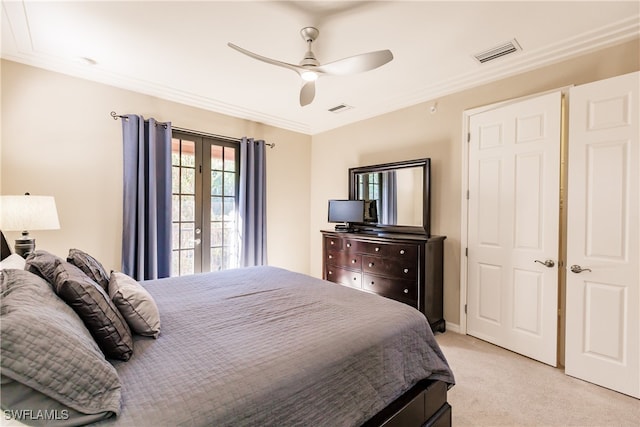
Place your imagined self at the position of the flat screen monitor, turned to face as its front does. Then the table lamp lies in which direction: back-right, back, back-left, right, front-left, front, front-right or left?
front-right

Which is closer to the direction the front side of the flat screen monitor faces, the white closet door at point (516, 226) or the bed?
the bed

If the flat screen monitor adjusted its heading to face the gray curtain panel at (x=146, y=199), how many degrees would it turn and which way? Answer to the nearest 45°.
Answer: approximately 45° to its right

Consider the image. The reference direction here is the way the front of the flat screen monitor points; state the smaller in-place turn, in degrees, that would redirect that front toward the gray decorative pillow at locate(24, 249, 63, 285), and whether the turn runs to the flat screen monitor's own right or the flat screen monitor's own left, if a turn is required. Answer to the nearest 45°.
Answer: approximately 45° to the flat screen monitor's own right

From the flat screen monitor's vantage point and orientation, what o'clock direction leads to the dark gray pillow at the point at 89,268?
The dark gray pillow is roughly at 1 o'clock from the flat screen monitor.

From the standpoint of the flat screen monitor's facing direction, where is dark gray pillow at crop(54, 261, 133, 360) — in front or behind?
in front

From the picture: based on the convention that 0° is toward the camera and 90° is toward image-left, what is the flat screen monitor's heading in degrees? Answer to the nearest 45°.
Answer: approximately 0°

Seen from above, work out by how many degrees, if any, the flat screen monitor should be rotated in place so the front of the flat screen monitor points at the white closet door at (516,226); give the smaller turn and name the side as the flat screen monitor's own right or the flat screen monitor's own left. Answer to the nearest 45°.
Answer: approximately 45° to the flat screen monitor's own left

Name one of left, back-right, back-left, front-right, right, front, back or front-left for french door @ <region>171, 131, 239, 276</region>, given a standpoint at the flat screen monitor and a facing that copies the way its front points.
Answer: right

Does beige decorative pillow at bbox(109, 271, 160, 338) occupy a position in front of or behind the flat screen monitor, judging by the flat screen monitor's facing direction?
in front

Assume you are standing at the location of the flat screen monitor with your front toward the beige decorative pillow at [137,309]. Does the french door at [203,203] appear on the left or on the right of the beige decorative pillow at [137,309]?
right

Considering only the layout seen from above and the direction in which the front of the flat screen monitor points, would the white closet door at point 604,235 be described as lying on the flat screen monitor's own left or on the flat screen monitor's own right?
on the flat screen monitor's own left

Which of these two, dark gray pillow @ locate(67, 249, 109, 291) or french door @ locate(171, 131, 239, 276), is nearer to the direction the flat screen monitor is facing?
the dark gray pillow

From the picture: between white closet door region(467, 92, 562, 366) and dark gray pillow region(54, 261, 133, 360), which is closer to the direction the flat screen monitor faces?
the dark gray pillow
